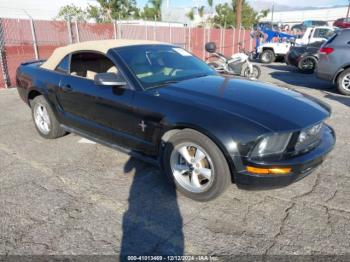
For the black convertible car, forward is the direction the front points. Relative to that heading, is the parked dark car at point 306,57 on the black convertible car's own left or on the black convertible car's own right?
on the black convertible car's own left

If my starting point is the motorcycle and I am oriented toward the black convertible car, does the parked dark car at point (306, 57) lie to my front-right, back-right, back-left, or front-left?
back-left

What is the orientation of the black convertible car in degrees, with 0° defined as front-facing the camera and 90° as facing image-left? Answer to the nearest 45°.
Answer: approximately 315°

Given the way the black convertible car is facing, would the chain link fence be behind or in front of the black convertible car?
behind

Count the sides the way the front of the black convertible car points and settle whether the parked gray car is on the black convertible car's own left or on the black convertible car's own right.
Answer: on the black convertible car's own left

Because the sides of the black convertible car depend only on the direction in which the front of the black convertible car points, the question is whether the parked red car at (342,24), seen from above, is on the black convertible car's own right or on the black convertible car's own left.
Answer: on the black convertible car's own left

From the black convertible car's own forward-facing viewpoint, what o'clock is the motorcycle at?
The motorcycle is roughly at 8 o'clock from the black convertible car.

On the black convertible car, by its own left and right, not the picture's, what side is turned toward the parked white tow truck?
left

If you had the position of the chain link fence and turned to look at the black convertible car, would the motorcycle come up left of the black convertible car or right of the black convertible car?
left
